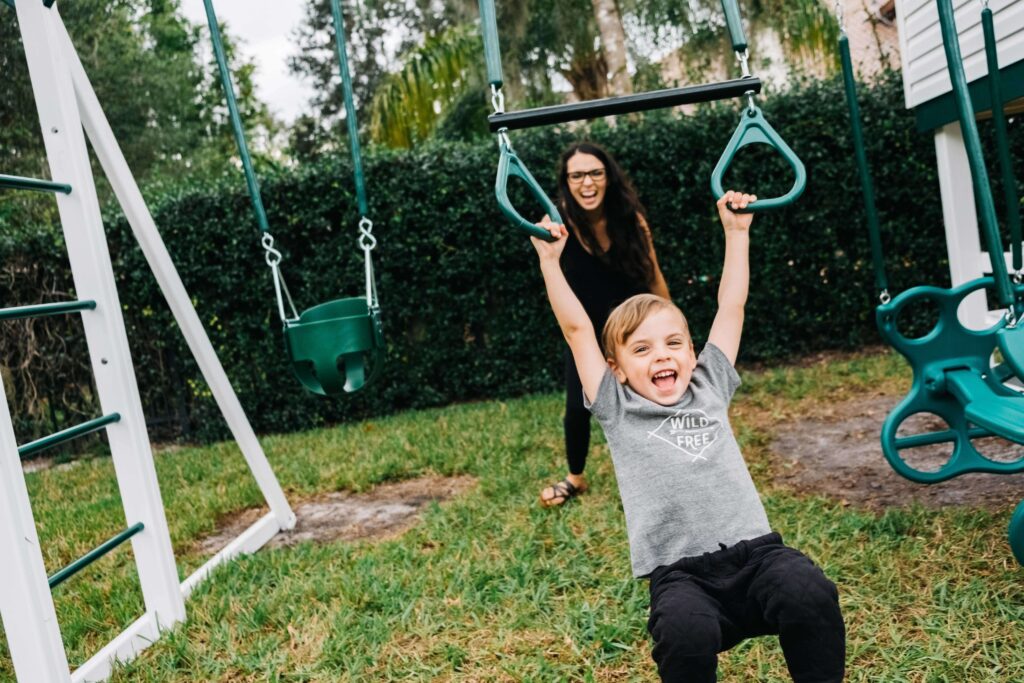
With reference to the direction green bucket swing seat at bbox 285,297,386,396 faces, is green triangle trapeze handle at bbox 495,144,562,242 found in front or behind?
in front

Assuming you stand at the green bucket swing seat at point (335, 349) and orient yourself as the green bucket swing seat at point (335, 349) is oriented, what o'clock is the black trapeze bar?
The black trapeze bar is roughly at 11 o'clock from the green bucket swing seat.

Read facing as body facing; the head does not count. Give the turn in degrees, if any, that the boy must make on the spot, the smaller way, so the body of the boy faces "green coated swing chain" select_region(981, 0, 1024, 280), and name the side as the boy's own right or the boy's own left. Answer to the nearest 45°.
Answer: approximately 135° to the boy's own left

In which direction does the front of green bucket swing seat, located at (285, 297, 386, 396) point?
toward the camera

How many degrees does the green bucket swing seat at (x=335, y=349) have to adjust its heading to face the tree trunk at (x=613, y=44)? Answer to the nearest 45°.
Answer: approximately 135° to its left

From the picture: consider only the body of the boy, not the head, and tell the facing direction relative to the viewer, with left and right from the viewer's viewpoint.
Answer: facing the viewer

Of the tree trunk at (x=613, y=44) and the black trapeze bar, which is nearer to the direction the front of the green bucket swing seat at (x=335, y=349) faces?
the black trapeze bar

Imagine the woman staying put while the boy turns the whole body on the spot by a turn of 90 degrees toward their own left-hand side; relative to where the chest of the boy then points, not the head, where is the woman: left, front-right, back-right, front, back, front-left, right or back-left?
left

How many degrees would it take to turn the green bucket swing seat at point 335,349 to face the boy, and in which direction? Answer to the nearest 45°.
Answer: approximately 45° to its left

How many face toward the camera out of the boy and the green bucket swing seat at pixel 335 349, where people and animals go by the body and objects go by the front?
2

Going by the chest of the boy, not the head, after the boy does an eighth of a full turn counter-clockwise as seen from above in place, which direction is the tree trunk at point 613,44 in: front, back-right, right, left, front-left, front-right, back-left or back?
back-left
